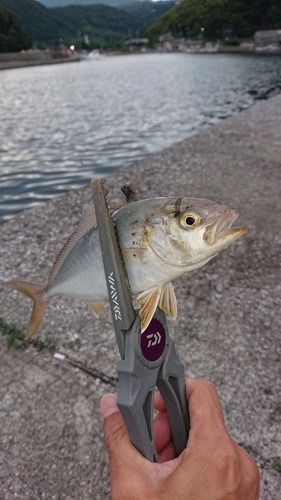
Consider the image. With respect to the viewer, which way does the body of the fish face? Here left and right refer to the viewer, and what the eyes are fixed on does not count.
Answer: facing to the right of the viewer
